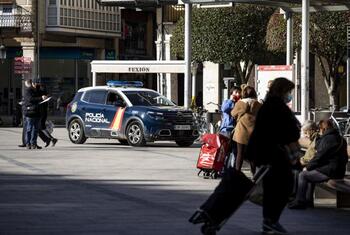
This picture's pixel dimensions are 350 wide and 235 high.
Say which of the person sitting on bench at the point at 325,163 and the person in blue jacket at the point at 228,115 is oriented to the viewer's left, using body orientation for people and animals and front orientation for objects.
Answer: the person sitting on bench

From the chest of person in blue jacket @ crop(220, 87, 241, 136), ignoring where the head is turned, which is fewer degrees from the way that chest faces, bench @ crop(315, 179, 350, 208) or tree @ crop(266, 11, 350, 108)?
the bench

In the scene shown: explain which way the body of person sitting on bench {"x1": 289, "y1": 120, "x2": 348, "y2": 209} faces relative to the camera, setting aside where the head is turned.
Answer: to the viewer's left

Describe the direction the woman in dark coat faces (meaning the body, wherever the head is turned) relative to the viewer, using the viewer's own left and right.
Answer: facing to the right of the viewer

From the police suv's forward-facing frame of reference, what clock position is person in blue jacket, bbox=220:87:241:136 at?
The person in blue jacket is roughly at 1 o'clock from the police suv.

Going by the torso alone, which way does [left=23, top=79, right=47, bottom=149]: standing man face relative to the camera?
to the viewer's right

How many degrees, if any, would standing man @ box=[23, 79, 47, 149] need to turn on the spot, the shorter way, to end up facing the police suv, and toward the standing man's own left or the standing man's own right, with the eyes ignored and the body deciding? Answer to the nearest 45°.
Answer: approximately 45° to the standing man's own left

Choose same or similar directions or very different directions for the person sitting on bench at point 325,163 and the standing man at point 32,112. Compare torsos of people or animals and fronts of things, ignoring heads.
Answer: very different directions
